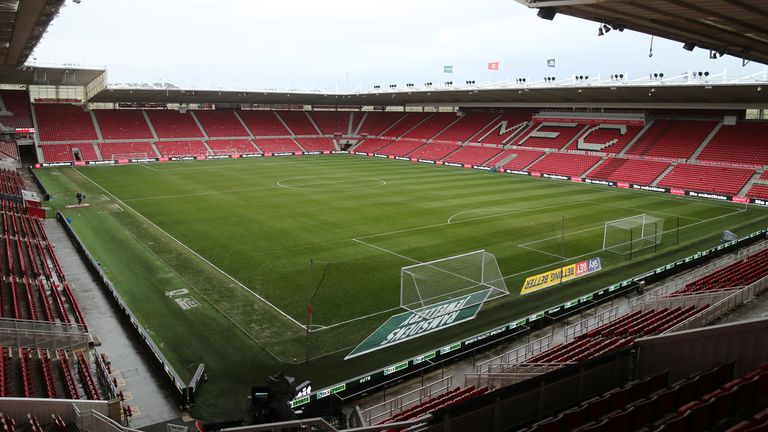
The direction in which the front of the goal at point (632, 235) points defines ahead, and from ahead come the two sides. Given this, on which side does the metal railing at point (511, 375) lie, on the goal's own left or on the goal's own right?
on the goal's own left

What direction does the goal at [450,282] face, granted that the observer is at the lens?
facing away from the viewer and to the left of the viewer

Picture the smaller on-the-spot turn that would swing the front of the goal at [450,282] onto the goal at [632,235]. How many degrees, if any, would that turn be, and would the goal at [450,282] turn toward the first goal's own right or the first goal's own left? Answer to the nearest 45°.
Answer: approximately 90° to the first goal's own right

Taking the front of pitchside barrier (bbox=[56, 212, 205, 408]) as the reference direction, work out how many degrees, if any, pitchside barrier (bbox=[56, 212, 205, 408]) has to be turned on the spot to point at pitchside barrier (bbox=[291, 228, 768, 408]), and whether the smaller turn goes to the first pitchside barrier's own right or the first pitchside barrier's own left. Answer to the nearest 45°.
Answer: approximately 45° to the first pitchside barrier's own right

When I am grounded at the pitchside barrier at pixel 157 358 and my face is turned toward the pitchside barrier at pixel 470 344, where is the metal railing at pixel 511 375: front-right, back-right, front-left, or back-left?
front-right

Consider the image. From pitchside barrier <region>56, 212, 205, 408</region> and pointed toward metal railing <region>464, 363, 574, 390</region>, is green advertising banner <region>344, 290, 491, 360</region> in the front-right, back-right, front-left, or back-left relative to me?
front-left

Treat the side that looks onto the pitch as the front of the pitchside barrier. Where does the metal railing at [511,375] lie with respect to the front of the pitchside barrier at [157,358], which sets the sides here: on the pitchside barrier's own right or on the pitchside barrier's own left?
on the pitchside barrier's own right

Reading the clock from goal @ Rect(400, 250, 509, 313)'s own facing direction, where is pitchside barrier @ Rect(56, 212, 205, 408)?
The pitchside barrier is roughly at 9 o'clock from the goal.

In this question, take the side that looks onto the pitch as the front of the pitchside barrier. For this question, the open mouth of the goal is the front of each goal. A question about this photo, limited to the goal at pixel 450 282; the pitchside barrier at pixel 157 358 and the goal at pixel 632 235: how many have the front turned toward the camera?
0

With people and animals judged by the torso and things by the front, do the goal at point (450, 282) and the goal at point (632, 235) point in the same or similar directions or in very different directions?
same or similar directions

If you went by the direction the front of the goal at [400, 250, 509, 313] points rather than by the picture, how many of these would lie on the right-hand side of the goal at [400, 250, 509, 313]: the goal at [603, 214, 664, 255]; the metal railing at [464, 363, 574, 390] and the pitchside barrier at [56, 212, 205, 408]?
1

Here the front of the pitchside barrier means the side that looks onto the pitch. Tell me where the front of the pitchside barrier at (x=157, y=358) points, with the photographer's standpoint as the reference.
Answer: facing away from the viewer and to the right of the viewer

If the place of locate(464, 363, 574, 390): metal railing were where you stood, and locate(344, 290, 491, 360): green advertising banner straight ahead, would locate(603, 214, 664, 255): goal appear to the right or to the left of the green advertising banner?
right

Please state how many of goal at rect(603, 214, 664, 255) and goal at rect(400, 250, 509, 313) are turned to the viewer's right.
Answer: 0

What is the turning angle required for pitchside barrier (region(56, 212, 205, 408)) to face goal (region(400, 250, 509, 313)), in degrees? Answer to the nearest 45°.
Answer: approximately 45° to its right

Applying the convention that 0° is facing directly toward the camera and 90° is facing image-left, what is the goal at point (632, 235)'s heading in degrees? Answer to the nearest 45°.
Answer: approximately 135°

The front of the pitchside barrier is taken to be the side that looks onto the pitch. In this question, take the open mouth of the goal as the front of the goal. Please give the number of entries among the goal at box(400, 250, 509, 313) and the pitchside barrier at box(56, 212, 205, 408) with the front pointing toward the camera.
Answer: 0
